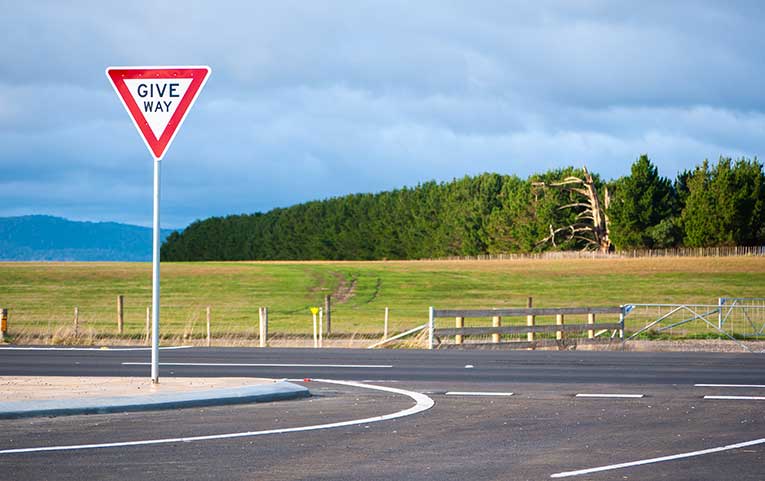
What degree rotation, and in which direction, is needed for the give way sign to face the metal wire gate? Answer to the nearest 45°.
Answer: approximately 135° to its left

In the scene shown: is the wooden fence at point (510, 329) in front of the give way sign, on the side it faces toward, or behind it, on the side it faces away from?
behind

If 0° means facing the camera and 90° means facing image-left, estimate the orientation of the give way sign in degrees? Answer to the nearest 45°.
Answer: approximately 0°

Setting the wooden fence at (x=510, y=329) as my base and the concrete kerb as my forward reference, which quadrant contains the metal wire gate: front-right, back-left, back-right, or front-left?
back-left
